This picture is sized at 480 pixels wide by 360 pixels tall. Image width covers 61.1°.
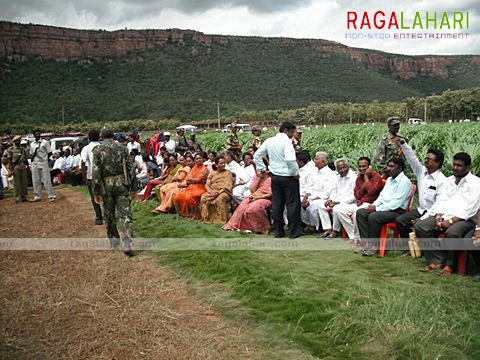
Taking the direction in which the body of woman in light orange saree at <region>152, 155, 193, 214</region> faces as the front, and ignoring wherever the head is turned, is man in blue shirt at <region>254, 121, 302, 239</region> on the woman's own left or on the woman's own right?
on the woman's own left

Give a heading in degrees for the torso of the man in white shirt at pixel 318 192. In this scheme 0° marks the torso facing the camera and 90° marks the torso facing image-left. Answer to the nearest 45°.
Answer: approximately 45°

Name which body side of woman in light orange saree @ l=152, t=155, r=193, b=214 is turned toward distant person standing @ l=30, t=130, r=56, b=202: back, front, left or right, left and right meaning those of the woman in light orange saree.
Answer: right

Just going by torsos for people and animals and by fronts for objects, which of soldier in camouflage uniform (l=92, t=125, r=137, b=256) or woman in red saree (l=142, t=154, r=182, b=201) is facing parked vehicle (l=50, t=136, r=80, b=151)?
the soldier in camouflage uniform

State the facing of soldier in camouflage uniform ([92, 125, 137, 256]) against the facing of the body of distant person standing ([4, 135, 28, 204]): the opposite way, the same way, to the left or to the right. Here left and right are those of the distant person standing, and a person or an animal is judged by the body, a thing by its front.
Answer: the opposite way

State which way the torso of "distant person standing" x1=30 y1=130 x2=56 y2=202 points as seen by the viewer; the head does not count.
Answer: toward the camera

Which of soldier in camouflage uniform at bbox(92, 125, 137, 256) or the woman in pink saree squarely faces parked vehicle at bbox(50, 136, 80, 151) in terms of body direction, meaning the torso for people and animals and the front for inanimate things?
the soldier in camouflage uniform

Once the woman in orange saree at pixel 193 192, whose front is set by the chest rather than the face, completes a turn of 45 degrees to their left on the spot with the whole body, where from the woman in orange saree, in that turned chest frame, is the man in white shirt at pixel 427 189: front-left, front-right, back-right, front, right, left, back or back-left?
front-left

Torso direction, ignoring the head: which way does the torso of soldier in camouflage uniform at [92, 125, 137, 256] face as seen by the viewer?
away from the camera

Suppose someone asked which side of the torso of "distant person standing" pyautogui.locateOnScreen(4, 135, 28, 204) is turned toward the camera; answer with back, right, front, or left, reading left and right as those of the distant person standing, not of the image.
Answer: front

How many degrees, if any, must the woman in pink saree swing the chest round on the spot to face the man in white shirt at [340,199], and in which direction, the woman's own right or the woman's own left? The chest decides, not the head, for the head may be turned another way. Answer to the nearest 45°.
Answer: approximately 90° to the woman's own left

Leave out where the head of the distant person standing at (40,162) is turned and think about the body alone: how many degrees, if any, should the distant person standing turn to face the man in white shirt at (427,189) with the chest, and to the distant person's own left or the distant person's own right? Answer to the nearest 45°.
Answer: approximately 45° to the distant person's own left

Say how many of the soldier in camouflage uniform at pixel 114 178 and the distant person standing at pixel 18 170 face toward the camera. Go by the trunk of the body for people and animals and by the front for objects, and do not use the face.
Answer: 1

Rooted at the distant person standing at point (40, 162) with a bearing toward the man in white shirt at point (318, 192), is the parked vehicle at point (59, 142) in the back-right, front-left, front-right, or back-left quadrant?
back-left

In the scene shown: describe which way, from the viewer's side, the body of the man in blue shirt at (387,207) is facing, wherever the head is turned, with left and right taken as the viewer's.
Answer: facing the viewer and to the left of the viewer

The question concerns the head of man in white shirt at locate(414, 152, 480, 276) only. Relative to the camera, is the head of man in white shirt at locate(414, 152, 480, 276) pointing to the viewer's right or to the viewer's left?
to the viewer's left

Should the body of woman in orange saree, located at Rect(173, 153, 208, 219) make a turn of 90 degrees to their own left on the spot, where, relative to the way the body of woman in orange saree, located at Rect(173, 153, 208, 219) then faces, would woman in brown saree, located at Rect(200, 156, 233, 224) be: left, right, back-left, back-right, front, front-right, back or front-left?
front
